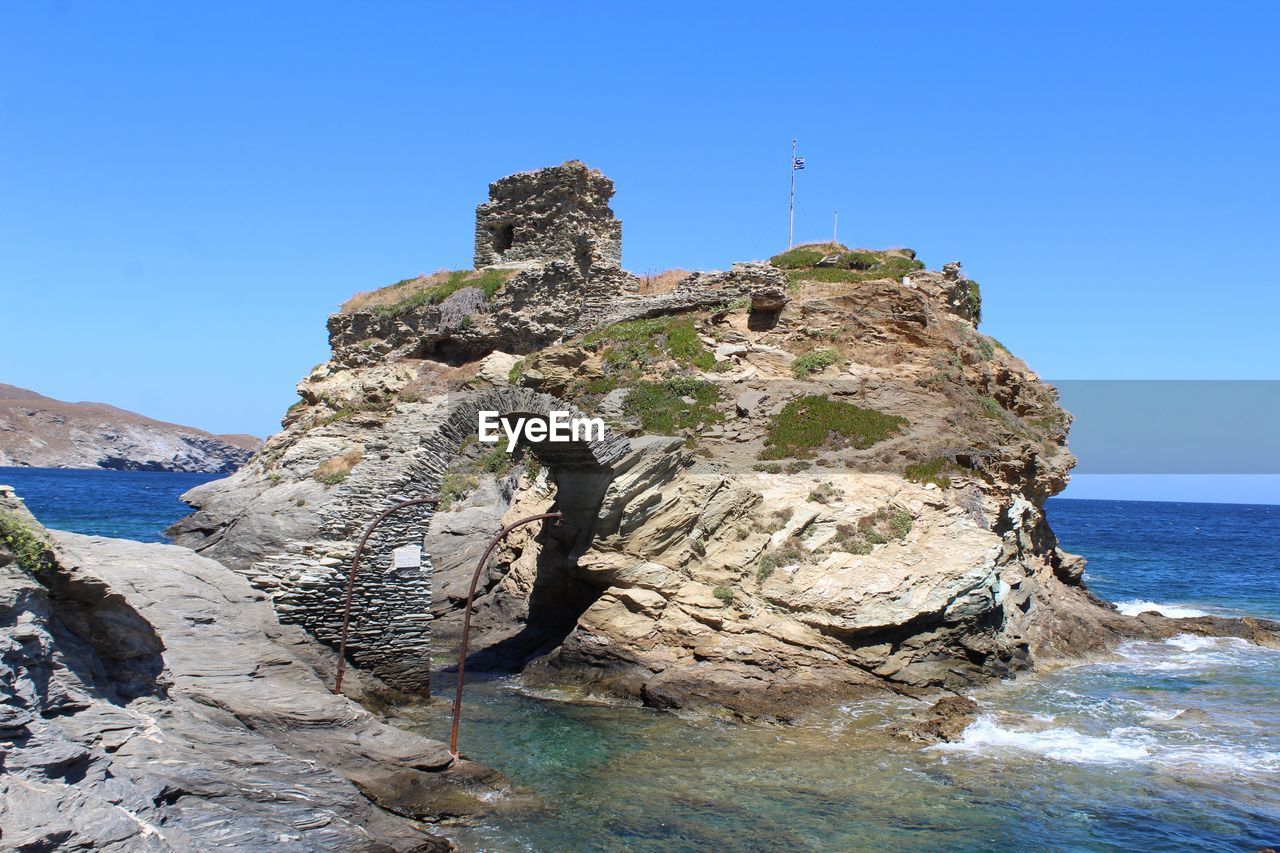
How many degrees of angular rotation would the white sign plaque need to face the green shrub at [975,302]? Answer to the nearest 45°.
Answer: approximately 135° to its left

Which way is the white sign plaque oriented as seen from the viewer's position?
toward the camera

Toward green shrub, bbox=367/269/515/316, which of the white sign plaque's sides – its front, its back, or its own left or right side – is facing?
back

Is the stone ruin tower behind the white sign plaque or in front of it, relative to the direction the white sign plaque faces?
behind

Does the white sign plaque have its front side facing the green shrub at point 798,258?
no

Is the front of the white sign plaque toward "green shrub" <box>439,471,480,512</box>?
no

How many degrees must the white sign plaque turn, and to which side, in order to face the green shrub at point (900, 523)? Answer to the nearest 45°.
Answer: approximately 90° to its left

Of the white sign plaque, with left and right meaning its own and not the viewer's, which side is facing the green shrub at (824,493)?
left

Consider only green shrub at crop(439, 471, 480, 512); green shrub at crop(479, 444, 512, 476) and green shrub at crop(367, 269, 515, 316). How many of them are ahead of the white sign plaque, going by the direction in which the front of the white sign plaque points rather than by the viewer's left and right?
0

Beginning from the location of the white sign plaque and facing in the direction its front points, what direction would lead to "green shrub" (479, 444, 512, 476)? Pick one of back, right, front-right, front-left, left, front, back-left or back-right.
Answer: back

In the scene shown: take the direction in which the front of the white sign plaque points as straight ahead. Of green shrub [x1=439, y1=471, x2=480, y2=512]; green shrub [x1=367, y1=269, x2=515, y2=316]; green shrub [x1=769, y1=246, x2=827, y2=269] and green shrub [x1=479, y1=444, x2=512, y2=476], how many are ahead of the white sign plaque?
0
